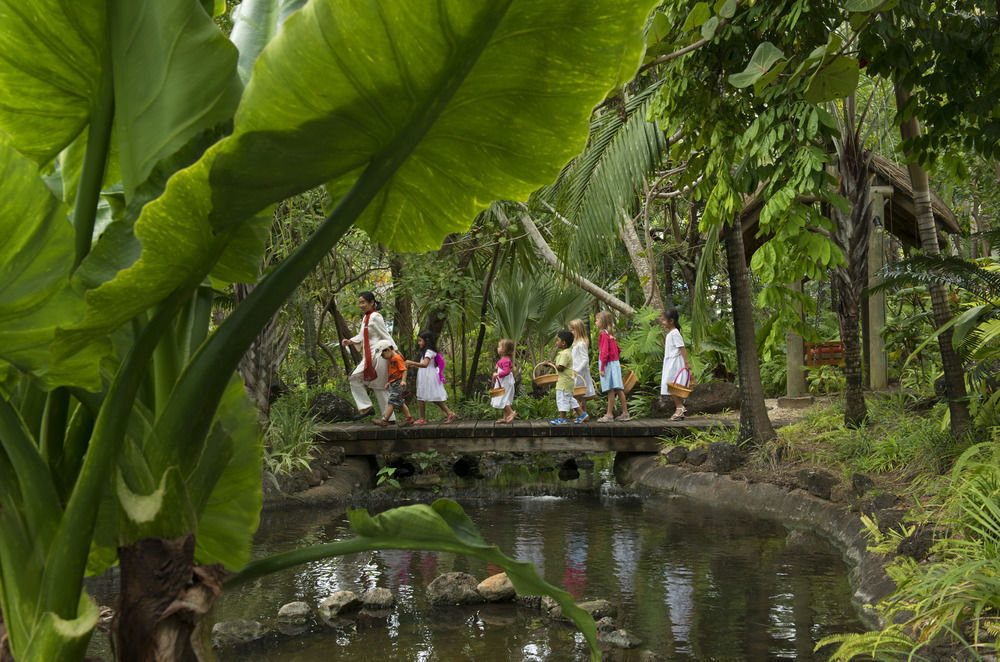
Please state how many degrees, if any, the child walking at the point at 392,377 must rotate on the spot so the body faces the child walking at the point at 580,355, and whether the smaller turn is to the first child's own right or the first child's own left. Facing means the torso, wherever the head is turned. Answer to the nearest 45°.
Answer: approximately 180°

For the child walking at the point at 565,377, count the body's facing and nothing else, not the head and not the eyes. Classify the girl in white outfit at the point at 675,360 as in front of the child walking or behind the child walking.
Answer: behind

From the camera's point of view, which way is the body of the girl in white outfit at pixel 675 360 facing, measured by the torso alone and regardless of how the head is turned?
to the viewer's left

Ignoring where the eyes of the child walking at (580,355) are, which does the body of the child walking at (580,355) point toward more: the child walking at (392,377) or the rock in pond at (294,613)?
the child walking

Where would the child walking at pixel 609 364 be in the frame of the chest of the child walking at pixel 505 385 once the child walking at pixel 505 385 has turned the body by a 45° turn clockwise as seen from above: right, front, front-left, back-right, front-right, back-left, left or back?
back-right

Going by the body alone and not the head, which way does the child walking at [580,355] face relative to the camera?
to the viewer's left

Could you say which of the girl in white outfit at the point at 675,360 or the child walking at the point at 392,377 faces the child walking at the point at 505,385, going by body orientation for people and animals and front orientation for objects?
the girl in white outfit

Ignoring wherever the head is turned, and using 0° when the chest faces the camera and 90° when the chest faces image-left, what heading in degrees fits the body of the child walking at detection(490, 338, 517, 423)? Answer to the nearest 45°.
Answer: approximately 90°

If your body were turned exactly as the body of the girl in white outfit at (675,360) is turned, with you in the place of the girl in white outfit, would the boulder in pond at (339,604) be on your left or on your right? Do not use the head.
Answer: on your left

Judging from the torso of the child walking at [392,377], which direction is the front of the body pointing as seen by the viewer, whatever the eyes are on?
to the viewer's left

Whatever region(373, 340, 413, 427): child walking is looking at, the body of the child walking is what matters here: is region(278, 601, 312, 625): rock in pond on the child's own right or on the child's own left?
on the child's own left

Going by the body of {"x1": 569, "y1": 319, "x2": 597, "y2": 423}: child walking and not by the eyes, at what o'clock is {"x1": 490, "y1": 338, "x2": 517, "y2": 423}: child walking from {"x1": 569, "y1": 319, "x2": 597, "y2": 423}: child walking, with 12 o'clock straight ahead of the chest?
{"x1": 490, "y1": 338, "x2": 517, "y2": 423}: child walking is roughly at 1 o'clock from {"x1": 569, "y1": 319, "x2": 597, "y2": 423}: child walking.
